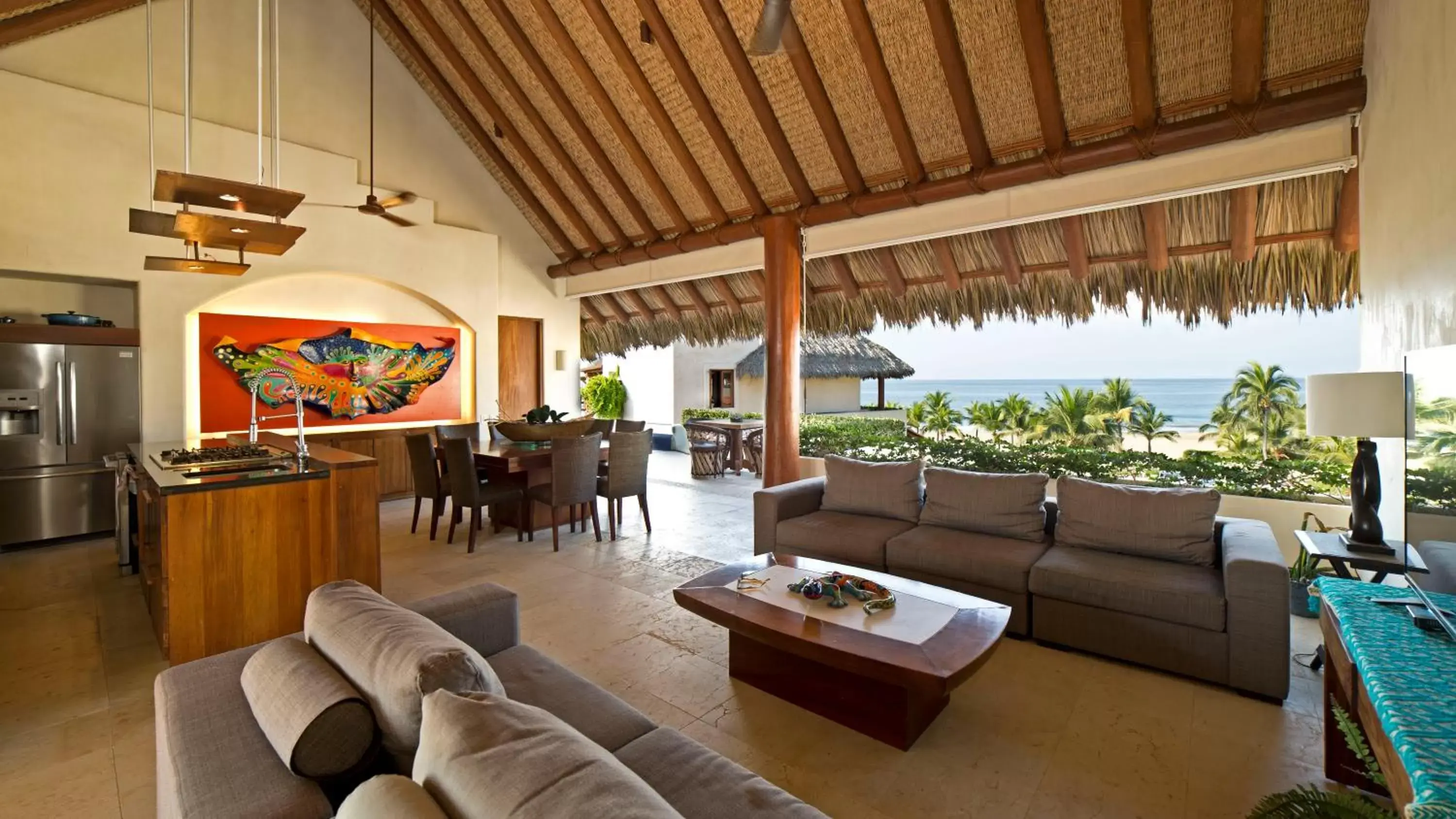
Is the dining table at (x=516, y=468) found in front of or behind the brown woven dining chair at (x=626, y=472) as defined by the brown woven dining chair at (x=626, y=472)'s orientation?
in front

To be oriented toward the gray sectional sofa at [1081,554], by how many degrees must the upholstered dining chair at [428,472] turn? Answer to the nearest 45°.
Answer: approximately 90° to its right

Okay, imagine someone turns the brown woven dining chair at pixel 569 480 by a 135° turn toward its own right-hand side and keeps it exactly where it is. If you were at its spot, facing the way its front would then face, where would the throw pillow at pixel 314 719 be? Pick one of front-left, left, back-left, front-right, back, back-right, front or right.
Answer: right

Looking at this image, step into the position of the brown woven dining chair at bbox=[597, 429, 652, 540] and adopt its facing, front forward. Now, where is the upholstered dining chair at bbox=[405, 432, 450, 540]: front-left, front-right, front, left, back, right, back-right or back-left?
front-left

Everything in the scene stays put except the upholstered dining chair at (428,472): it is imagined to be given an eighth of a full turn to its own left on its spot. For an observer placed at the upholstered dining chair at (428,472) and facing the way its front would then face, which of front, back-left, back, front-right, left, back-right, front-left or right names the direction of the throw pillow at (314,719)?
back

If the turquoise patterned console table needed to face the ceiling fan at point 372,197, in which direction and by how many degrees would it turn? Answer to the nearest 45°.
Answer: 0° — it already faces it

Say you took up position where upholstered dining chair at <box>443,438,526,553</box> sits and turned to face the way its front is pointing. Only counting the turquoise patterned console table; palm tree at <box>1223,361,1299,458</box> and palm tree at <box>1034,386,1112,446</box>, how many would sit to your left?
0

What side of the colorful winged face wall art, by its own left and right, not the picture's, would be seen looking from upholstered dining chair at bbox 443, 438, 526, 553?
front

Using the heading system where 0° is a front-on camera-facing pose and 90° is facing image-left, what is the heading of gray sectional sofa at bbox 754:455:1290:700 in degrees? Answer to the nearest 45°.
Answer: approximately 45°

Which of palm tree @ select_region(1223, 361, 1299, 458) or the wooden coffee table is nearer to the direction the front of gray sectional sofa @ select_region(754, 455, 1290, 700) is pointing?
the wooden coffee table

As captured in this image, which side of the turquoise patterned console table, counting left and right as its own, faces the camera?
left

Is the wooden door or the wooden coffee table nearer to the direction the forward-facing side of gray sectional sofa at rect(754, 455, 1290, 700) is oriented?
the wooden coffee table

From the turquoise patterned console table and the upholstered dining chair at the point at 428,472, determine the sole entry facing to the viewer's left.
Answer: the turquoise patterned console table

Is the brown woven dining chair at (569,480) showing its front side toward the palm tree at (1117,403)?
no

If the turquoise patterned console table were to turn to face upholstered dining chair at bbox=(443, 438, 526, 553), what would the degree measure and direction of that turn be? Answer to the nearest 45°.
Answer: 0° — it already faces it

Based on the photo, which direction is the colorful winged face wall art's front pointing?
toward the camera
